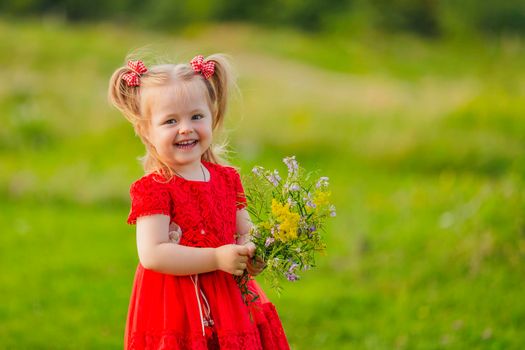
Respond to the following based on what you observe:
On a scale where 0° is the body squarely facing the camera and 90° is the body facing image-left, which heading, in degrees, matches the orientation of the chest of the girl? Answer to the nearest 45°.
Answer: approximately 315°
